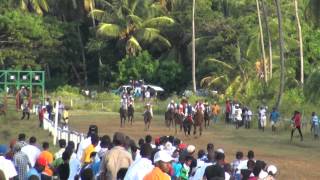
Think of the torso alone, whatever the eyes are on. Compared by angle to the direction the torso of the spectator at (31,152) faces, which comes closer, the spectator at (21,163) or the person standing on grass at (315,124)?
the person standing on grass

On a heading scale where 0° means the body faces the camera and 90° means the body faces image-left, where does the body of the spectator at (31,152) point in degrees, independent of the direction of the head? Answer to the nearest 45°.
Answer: approximately 180°

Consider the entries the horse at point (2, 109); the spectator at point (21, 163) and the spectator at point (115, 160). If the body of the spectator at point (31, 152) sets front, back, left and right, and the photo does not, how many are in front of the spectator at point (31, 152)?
1

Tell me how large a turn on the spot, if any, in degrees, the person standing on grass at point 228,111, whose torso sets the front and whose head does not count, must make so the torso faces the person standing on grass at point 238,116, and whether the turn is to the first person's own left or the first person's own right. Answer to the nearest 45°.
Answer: approximately 90° to the first person's own left

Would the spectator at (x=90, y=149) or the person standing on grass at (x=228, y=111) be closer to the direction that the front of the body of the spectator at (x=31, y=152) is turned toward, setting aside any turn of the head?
the person standing on grass

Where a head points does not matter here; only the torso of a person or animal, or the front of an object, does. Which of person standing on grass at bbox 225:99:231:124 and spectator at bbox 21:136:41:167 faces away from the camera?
the spectator
